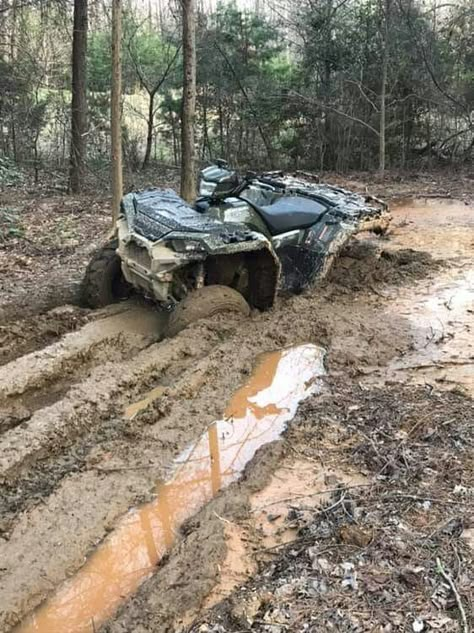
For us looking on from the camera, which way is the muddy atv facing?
facing the viewer and to the left of the viewer

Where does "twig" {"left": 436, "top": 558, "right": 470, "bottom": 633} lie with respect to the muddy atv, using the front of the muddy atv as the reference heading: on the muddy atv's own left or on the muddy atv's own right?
on the muddy atv's own left

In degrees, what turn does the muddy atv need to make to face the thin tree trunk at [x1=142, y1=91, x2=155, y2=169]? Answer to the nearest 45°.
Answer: approximately 135° to its right

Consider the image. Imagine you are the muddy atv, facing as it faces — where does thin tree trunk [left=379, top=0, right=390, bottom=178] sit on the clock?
The thin tree trunk is roughly at 5 o'clock from the muddy atv.

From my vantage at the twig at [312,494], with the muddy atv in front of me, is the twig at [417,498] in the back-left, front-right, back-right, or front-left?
back-right

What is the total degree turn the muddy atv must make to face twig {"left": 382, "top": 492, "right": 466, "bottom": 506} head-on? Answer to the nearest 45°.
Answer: approximately 45° to its left

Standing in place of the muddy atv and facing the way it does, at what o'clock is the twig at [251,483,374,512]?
The twig is roughly at 10 o'clock from the muddy atv.
